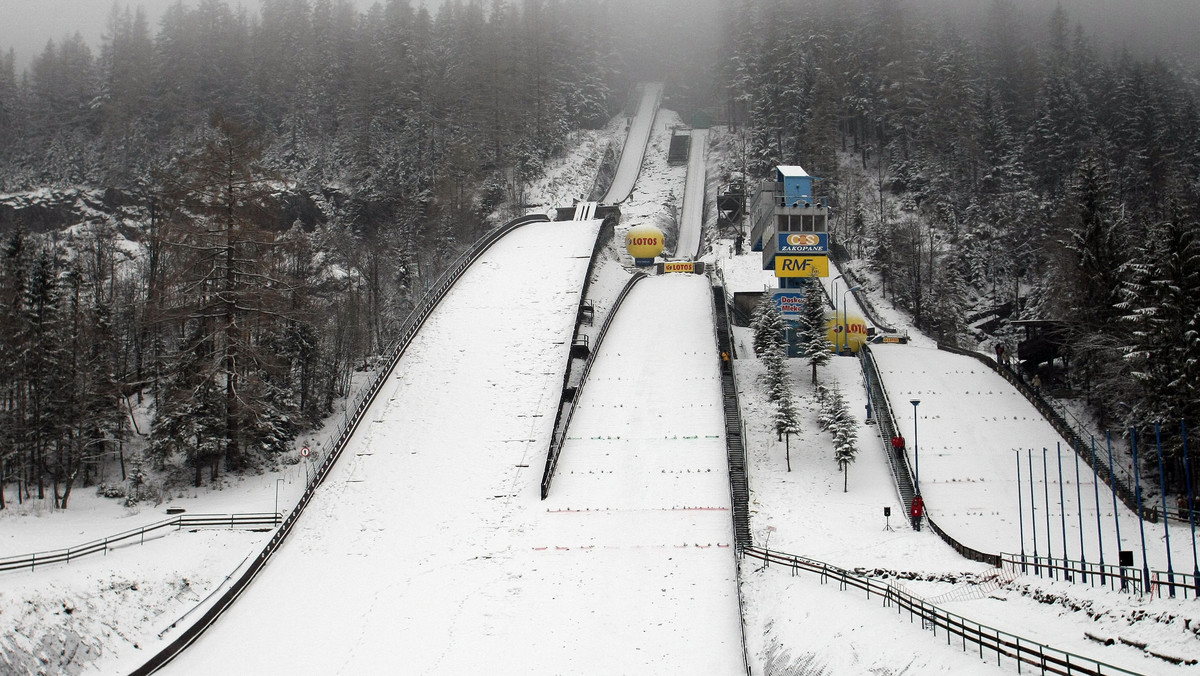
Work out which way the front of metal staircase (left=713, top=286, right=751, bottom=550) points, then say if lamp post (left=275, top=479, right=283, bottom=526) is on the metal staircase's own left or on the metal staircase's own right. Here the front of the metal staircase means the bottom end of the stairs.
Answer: on the metal staircase's own right

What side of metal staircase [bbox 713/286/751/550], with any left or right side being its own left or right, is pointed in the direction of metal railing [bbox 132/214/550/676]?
right

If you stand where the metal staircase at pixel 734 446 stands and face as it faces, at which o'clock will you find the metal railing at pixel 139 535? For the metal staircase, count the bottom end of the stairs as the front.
The metal railing is roughly at 2 o'clock from the metal staircase.

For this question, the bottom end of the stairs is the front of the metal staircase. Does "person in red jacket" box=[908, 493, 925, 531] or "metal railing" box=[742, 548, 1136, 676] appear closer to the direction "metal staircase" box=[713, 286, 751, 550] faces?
the metal railing

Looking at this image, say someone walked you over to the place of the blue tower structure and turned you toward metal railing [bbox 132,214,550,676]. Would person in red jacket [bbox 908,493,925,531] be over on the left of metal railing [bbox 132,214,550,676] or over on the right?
left

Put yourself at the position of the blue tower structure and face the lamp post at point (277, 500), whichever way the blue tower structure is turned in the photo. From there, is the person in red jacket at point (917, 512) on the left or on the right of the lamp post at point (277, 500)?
left

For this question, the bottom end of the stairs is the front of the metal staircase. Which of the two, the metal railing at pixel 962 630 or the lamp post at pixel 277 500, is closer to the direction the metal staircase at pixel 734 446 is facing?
the metal railing

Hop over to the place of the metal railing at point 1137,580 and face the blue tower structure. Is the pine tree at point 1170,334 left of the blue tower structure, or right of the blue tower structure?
right

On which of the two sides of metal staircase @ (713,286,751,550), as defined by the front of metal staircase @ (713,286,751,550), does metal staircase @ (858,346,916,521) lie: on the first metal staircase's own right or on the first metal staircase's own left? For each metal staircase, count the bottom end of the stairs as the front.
on the first metal staircase's own left

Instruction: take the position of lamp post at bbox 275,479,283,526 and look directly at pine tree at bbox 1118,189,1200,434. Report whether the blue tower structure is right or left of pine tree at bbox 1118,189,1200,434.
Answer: left
